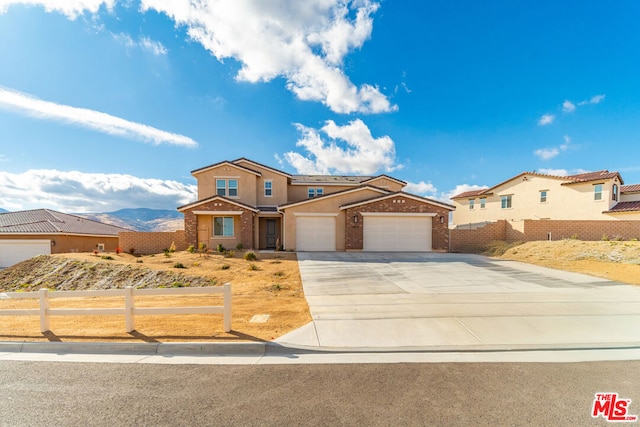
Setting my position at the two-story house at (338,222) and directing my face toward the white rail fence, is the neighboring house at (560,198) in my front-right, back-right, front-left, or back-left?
back-left

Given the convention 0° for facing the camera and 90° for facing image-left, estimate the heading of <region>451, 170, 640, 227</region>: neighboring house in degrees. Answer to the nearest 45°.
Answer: approximately 315°

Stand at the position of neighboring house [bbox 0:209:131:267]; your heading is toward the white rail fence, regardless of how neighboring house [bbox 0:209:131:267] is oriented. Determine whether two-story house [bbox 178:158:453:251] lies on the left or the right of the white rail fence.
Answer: left

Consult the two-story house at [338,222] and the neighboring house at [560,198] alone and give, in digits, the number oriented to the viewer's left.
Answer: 0

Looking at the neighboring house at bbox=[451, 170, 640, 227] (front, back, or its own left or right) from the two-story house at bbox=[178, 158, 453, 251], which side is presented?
right

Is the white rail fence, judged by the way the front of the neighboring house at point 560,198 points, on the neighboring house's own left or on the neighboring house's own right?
on the neighboring house's own right

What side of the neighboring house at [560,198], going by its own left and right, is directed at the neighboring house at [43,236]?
right

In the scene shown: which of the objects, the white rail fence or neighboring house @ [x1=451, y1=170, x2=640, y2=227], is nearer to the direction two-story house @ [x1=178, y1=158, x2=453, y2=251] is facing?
the white rail fence
